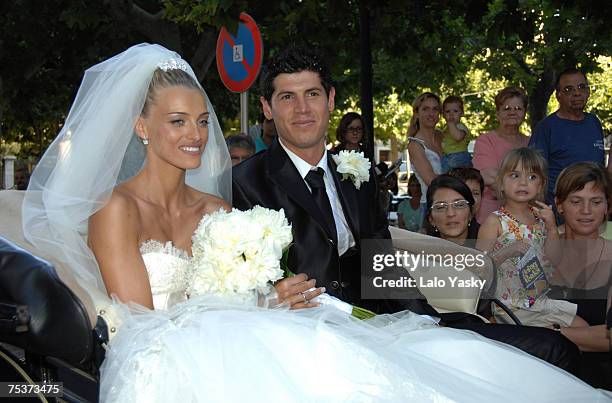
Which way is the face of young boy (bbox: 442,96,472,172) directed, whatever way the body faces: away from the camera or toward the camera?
toward the camera

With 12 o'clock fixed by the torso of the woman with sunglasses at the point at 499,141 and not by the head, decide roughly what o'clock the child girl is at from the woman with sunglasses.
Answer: The child girl is roughly at 12 o'clock from the woman with sunglasses.

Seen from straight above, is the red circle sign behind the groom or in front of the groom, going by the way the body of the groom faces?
behind

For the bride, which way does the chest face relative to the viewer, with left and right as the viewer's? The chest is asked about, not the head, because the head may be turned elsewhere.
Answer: facing the viewer and to the right of the viewer

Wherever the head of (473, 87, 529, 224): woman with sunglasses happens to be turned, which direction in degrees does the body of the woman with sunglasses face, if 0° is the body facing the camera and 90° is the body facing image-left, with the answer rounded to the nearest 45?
approximately 0°

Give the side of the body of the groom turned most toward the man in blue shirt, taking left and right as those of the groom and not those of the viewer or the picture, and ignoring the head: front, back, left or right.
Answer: left

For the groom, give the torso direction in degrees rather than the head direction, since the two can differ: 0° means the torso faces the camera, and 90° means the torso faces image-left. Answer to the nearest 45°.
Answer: approximately 315°

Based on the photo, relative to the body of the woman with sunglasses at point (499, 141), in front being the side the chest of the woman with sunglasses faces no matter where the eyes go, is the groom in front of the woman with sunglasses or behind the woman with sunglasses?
in front
